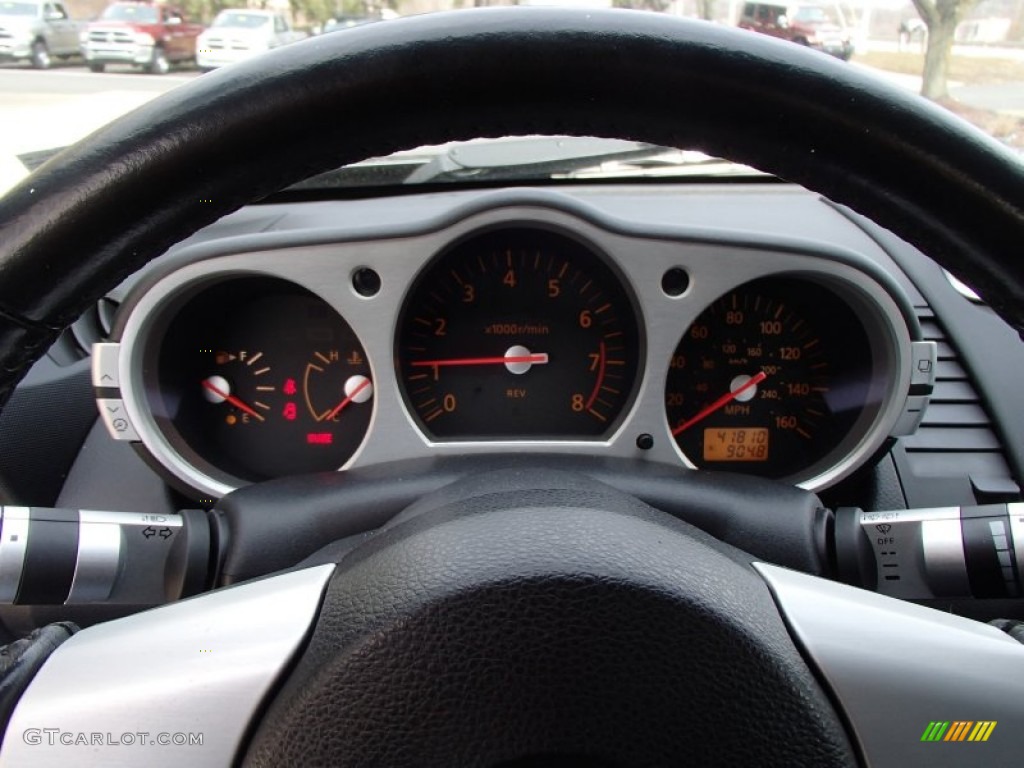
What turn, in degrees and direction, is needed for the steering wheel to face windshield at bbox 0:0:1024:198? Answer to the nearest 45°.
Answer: approximately 180°

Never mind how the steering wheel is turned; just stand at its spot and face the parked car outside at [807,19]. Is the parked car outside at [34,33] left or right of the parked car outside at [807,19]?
left

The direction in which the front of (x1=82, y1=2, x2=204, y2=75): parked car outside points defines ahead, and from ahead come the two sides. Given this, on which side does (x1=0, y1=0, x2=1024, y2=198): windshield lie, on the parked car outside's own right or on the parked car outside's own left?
on the parked car outside's own left

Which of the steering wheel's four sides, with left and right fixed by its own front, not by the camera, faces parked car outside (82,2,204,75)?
back

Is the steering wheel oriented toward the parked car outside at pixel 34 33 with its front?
no

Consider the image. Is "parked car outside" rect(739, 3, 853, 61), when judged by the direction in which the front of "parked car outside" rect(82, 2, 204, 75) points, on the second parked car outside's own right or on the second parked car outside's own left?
on the second parked car outside's own left

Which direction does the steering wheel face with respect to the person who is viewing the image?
facing the viewer

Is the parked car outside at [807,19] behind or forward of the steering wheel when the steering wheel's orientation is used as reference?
behind

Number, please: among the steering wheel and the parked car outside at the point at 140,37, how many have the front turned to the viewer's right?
0
